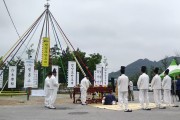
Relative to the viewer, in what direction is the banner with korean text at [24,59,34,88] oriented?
toward the camera

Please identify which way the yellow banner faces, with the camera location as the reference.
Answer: facing the viewer

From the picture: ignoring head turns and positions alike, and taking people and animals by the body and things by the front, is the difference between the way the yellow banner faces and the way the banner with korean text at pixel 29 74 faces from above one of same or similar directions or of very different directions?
same or similar directions

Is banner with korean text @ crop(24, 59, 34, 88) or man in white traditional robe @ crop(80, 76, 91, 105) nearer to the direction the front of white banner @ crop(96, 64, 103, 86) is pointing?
the man in white traditional robe

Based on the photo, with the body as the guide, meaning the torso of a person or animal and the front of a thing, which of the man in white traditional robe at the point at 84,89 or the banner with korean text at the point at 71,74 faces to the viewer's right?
the man in white traditional robe

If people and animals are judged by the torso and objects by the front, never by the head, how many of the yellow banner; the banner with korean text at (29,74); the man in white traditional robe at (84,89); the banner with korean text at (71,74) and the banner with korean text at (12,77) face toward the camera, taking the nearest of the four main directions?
4

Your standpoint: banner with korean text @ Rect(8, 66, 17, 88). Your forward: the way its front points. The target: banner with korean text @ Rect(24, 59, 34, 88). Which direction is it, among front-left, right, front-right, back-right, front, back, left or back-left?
front-left

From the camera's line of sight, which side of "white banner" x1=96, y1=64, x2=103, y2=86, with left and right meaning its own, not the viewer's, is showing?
front

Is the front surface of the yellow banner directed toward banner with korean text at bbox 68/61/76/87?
no

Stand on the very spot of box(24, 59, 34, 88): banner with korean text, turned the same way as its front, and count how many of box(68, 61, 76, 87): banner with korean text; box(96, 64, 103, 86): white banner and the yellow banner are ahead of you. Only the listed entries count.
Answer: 0

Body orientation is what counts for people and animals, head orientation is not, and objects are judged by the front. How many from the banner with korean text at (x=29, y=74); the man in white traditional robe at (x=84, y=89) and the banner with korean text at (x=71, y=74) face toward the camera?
2

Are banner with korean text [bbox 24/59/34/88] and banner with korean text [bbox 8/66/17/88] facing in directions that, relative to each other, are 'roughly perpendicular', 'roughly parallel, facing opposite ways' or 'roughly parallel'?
roughly parallel

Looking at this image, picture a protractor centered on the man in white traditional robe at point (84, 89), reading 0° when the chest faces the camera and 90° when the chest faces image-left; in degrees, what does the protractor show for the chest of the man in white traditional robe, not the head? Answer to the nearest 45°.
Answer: approximately 270°

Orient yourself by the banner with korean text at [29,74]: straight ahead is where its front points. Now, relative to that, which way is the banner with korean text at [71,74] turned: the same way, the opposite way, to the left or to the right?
the same way

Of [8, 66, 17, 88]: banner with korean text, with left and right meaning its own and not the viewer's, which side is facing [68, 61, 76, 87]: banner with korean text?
left

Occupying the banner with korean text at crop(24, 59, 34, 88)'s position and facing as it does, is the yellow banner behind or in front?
behind

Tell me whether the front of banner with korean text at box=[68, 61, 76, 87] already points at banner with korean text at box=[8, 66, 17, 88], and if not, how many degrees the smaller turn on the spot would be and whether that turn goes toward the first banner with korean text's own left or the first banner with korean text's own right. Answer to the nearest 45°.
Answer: approximately 90° to the first banner with korean text's own right
